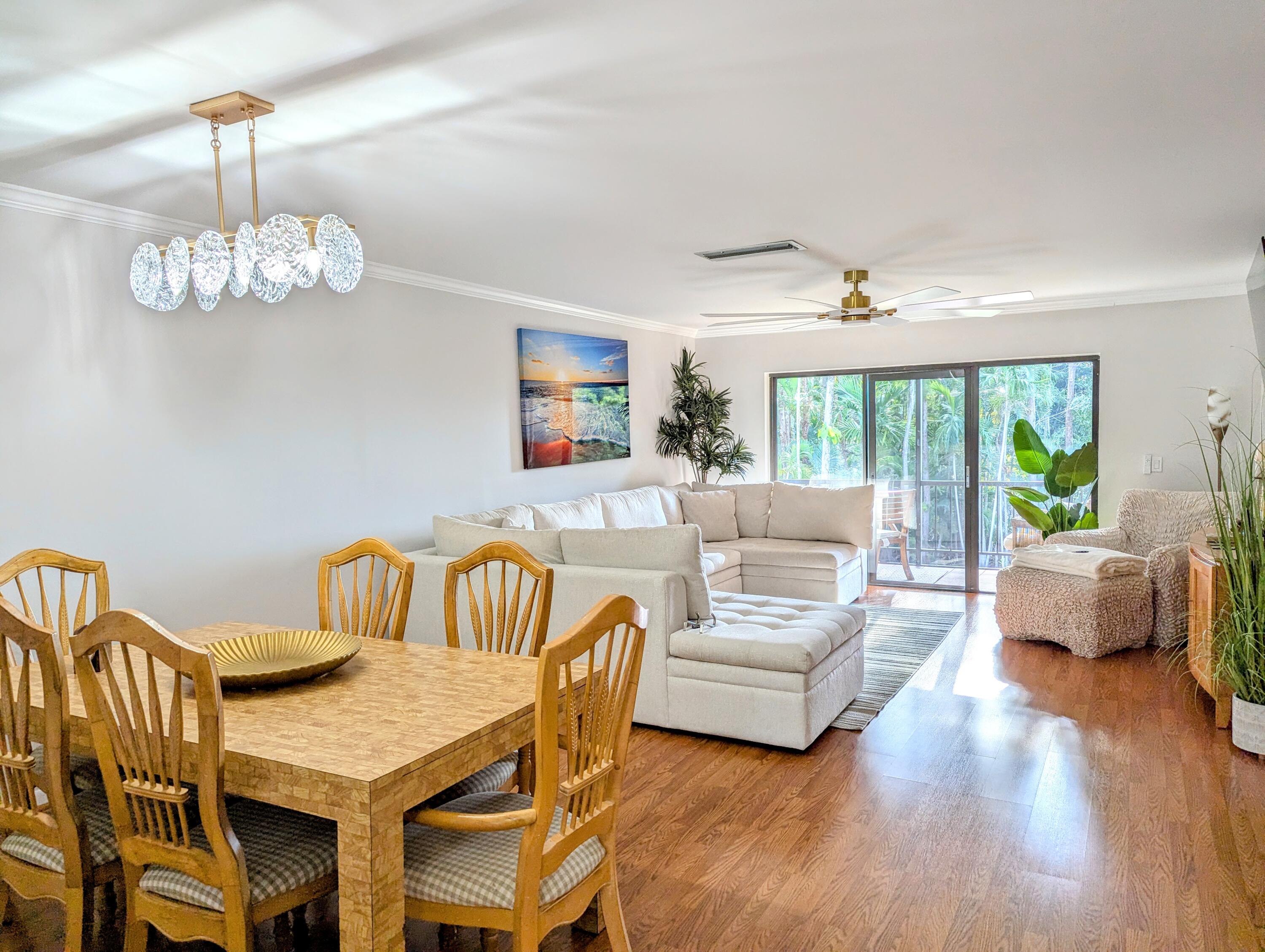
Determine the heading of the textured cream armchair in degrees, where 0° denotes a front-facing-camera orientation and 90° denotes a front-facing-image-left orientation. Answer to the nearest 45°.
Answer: approximately 45°

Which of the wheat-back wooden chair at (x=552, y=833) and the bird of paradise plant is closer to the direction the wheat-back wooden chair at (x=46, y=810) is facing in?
the bird of paradise plant

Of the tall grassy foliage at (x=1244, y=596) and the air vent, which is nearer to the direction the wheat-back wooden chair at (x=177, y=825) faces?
the air vent

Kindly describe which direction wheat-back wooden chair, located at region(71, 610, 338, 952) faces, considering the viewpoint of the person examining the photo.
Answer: facing away from the viewer and to the right of the viewer

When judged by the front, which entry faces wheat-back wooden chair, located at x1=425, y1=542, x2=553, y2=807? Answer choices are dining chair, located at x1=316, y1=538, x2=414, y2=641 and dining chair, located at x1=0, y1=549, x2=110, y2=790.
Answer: dining chair, located at x1=0, y1=549, x2=110, y2=790

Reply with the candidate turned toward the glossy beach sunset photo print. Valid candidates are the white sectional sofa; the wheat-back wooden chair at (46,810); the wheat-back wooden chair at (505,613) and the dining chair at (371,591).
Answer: the wheat-back wooden chair at (46,810)

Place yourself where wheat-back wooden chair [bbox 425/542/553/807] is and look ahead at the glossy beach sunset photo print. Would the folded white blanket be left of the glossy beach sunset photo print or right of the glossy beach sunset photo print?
right

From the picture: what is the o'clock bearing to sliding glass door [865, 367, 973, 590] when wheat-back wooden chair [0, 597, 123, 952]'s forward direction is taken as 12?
The sliding glass door is roughly at 1 o'clock from the wheat-back wooden chair.

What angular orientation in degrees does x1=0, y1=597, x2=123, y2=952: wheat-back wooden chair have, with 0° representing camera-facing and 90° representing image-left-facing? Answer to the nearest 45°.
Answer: approximately 225°

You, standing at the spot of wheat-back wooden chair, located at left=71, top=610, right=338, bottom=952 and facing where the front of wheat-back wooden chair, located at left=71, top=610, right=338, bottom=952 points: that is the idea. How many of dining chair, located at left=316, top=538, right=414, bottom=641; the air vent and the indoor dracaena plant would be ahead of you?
3

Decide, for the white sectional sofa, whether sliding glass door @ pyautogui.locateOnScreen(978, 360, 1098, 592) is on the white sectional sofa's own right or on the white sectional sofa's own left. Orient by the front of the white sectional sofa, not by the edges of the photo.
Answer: on the white sectional sofa's own left

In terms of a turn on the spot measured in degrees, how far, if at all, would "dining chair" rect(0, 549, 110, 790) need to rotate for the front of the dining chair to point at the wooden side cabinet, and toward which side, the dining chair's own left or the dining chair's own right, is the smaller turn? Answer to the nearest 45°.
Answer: approximately 45° to the dining chair's own left

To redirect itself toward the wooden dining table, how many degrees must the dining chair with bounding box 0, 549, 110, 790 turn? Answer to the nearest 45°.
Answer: approximately 45° to its right
